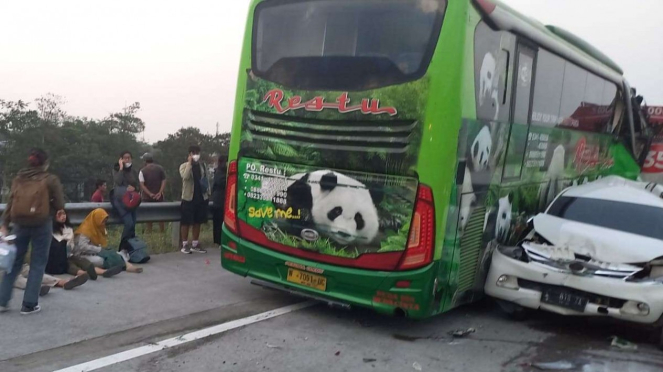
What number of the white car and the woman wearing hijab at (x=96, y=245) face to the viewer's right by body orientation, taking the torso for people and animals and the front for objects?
1

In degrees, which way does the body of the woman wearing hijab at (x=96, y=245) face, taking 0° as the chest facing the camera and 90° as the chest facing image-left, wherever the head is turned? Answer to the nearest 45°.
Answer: approximately 270°

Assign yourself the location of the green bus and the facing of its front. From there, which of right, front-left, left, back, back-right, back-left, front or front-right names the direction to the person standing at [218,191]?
left

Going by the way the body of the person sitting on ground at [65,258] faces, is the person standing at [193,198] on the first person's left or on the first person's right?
on the first person's left

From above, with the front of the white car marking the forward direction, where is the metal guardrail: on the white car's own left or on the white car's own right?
on the white car's own right

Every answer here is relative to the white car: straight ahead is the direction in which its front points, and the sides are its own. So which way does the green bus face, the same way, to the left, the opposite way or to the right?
the opposite way
